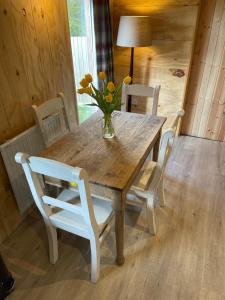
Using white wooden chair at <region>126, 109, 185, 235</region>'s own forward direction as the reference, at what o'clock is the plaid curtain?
The plaid curtain is roughly at 2 o'clock from the white wooden chair.

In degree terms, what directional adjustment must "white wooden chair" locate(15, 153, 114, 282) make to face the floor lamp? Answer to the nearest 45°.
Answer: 0° — it already faces it

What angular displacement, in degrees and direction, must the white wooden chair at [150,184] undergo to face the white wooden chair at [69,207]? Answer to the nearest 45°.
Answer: approximately 45° to its left

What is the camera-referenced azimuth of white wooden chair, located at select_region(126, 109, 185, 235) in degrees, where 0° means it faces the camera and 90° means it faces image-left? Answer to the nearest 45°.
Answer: approximately 90°

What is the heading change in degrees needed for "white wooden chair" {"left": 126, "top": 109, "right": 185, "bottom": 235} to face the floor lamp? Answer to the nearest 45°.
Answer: approximately 90° to its right

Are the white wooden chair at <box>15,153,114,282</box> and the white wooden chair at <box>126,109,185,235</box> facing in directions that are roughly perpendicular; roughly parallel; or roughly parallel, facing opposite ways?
roughly perpendicular

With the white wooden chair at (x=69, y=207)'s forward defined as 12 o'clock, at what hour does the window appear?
The window is roughly at 11 o'clock from the white wooden chair.

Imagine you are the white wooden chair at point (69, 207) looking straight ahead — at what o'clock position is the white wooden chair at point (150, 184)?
the white wooden chair at point (150, 184) is roughly at 1 o'clock from the white wooden chair at point (69, 207).

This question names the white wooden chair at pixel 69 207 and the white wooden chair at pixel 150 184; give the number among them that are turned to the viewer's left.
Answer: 1

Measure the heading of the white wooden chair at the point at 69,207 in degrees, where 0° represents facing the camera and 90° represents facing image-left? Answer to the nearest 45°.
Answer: approximately 225°
